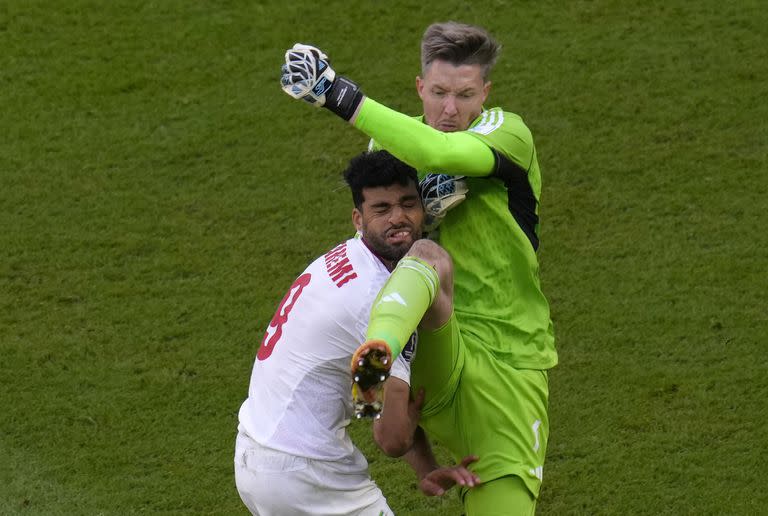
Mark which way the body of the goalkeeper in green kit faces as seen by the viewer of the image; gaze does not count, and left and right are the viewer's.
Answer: facing the viewer and to the left of the viewer

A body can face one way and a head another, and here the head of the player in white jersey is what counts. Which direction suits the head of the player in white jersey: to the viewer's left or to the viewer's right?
to the viewer's right

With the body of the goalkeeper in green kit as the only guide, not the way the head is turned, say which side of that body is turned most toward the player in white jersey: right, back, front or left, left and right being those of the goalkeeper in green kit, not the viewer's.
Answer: front
